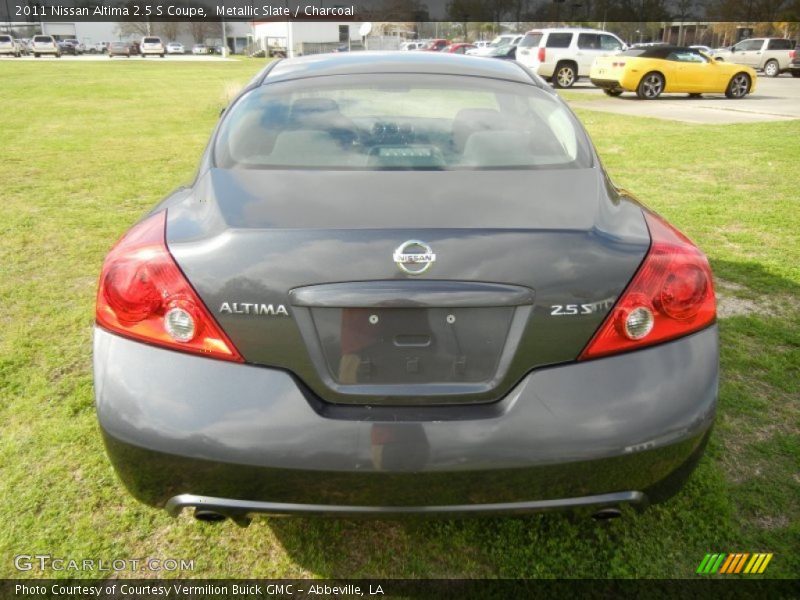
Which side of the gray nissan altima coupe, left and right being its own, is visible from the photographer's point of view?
back

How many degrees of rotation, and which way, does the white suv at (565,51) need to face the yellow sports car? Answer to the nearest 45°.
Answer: approximately 90° to its right

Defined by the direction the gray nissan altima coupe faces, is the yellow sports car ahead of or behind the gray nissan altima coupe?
ahead

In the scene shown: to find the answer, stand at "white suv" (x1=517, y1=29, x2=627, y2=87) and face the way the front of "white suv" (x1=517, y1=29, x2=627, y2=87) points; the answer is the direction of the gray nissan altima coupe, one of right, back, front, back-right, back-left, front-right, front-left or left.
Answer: back-right

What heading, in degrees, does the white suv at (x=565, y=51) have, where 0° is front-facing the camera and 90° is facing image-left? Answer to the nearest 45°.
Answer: approximately 225°

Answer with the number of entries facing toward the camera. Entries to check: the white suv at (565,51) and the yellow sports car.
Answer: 0

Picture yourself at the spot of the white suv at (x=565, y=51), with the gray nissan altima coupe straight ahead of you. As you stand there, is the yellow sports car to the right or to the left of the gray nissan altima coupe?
left

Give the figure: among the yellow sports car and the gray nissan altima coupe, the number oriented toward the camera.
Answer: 0

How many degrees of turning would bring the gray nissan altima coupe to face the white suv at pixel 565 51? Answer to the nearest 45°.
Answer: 0° — it already faces it

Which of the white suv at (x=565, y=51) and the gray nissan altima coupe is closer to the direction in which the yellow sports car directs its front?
the white suv
